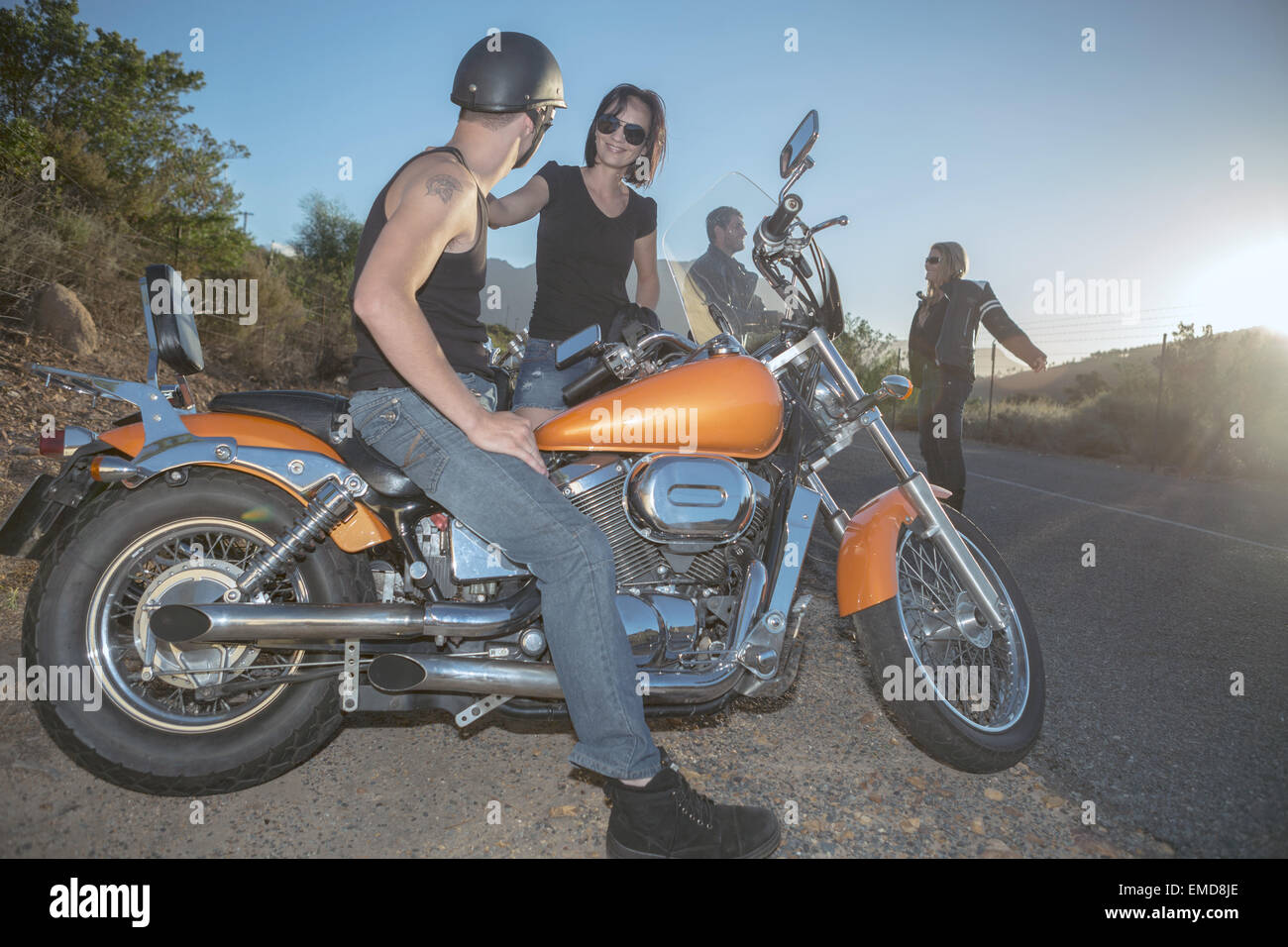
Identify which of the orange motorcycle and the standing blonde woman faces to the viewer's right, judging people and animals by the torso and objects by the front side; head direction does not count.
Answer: the orange motorcycle

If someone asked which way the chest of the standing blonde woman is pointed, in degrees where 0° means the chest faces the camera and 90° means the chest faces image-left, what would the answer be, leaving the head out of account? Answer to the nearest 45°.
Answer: approximately 45°

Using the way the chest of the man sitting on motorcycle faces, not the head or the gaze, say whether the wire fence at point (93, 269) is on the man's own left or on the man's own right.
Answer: on the man's own left

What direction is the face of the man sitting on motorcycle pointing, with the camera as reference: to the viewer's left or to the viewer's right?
to the viewer's right

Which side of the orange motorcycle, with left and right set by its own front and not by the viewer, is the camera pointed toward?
right

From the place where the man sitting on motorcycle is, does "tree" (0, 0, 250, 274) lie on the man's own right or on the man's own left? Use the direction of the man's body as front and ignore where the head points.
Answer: on the man's own left

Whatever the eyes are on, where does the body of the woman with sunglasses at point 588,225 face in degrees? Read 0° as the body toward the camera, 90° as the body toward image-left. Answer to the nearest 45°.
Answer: approximately 0°

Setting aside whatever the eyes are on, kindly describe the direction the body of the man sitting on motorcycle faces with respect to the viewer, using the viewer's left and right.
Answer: facing to the right of the viewer
